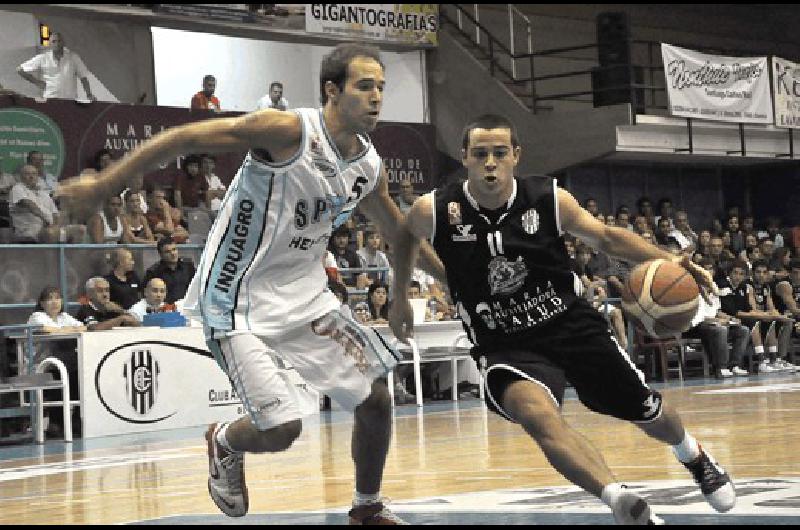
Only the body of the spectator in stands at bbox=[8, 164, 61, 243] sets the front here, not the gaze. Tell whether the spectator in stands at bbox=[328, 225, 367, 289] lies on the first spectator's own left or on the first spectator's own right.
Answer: on the first spectator's own left

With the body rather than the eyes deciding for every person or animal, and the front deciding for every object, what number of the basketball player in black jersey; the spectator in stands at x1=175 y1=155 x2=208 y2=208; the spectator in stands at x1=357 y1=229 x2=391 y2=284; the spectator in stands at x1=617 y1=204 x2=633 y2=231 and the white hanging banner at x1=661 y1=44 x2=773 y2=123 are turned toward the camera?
5

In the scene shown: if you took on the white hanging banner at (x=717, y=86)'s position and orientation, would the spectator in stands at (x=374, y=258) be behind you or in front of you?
in front

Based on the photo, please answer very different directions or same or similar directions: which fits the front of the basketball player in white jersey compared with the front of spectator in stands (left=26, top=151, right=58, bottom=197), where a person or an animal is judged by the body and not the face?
same or similar directions

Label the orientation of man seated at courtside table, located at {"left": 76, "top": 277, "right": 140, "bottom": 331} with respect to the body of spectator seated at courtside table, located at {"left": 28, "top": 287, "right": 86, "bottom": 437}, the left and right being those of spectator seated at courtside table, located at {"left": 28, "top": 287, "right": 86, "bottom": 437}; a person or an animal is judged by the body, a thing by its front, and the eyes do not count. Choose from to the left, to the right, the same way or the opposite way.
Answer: the same way

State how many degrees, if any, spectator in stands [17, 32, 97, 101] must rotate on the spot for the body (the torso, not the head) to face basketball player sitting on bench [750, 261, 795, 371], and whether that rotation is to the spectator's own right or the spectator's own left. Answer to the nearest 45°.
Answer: approximately 90° to the spectator's own left

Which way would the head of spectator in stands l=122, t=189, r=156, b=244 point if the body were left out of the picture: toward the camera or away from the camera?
toward the camera

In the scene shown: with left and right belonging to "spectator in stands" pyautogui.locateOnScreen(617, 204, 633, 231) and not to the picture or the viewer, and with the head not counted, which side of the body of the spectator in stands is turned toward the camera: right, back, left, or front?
front

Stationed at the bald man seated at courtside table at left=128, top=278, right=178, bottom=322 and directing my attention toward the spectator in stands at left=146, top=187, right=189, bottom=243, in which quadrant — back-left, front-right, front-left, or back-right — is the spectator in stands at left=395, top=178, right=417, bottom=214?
front-right

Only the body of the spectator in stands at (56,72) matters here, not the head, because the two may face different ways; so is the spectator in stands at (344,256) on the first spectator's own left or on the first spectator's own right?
on the first spectator's own left

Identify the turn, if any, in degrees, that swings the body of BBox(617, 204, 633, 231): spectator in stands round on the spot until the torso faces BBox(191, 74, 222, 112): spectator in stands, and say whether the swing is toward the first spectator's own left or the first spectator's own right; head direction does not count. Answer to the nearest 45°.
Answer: approximately 45° to the first spectator's own right

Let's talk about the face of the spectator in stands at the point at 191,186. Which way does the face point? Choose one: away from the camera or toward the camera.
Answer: toward the camera

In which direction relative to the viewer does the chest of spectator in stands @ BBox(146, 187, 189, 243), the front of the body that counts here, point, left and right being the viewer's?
facing the viewer and to the right of the viewer

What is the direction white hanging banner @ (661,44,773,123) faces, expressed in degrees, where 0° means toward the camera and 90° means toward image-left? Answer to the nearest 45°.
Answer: approximately 0°
